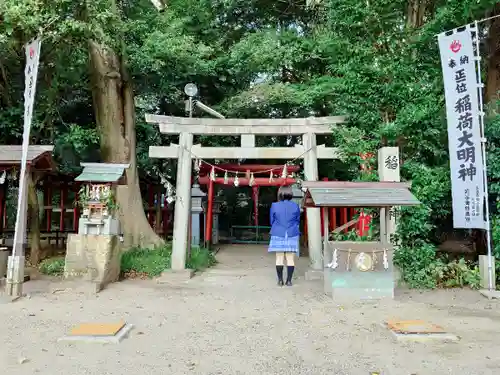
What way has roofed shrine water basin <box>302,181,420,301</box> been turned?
toward the camera

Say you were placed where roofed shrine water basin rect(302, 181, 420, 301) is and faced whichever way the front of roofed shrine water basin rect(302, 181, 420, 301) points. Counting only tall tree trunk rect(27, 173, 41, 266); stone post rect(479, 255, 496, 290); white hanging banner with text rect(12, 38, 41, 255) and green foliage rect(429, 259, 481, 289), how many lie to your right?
2

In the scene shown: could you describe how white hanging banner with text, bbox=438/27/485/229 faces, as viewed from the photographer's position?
facing the viewer

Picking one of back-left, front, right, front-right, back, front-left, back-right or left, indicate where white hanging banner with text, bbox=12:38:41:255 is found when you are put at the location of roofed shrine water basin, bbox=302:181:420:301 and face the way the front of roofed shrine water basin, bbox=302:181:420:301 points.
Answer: right

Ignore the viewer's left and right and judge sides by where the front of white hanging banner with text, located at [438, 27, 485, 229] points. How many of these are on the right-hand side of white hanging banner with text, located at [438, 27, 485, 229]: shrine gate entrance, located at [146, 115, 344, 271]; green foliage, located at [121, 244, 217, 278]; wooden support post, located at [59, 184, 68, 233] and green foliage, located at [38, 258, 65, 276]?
4

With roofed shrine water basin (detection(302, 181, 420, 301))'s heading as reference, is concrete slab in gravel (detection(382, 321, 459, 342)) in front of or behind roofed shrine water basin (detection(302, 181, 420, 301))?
in front

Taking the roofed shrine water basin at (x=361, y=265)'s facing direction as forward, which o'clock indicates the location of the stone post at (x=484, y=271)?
The stone post is roughly at 8 o'clock from the roofed shrine water basin.

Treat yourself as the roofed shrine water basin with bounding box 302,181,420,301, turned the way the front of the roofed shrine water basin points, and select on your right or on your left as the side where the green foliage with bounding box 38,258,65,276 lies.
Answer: on your right

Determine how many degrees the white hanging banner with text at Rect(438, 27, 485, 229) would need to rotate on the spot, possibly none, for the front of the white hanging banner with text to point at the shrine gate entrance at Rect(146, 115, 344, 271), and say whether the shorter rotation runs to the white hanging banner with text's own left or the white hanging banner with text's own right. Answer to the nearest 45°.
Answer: approximately 90° to the white hanging banner with text's own right

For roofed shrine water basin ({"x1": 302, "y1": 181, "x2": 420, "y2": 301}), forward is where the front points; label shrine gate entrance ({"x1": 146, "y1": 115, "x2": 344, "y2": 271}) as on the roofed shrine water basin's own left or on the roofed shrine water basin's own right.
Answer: on the roofed shrine water basin's own right

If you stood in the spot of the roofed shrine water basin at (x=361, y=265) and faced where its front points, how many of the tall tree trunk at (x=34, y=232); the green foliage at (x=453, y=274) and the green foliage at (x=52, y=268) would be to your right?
2

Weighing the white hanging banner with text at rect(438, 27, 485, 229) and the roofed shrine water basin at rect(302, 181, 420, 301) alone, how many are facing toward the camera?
2
